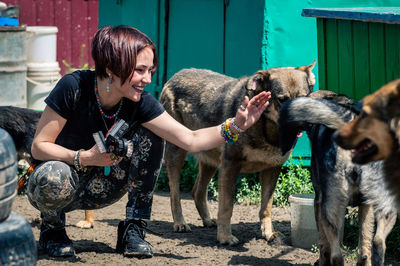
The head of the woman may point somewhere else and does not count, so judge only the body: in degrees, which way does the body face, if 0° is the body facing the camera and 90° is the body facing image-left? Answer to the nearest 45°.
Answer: approximately 315°

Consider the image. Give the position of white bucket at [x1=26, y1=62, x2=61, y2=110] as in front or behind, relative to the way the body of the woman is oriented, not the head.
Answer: behind

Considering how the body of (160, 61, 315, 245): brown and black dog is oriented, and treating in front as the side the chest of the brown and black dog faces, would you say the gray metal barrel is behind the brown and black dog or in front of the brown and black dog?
behind

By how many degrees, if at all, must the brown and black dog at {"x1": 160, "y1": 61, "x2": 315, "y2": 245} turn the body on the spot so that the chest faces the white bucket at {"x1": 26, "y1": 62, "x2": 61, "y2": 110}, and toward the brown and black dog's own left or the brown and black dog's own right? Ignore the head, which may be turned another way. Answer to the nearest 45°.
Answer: approximately 180°

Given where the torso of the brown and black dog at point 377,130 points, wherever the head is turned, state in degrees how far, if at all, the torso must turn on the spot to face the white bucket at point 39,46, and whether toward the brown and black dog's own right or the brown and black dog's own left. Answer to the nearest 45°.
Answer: approximately 45° to the brown and black dog's own right

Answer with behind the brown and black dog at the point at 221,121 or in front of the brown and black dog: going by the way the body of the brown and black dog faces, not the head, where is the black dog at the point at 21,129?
behind

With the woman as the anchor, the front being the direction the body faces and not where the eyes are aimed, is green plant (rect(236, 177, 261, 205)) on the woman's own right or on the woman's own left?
on the woman's own left

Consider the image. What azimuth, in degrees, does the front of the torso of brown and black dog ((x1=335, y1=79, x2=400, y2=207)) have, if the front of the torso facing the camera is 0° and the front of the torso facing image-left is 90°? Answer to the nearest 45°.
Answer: approximately 90°

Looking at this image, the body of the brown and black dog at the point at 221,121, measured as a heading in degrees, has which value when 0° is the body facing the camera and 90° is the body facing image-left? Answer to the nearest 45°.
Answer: approximately 315°
